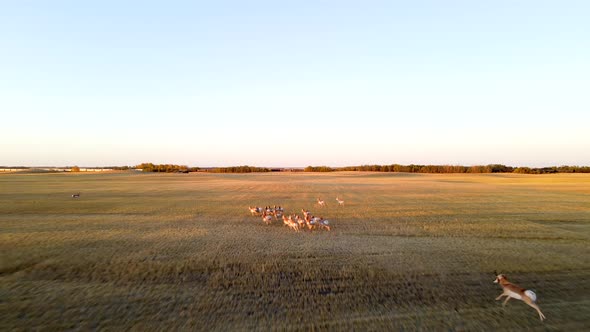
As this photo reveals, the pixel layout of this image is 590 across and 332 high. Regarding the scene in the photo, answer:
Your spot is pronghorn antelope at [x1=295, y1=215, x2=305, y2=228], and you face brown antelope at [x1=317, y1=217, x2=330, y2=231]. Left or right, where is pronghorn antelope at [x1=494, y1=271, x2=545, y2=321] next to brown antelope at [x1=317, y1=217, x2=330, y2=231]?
right

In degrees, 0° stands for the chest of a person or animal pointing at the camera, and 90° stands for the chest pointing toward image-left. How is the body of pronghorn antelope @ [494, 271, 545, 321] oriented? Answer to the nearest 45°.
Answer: approximately 90°
